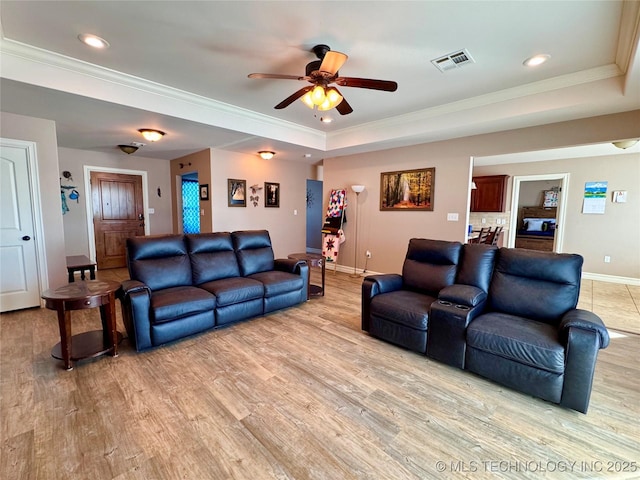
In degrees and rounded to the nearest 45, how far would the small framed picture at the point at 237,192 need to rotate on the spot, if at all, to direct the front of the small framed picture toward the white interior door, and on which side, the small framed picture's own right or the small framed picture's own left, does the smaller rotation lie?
approximately 90° to the small framed picture's own right

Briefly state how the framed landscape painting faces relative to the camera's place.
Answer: facing the viewer and to the left of the viewer

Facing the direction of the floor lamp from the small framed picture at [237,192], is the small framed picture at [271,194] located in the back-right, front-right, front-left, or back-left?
front-left

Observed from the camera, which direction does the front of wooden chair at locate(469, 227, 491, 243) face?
facing away from the viewer and to the left of the viewer

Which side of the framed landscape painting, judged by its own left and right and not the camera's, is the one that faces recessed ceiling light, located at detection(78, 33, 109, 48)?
front

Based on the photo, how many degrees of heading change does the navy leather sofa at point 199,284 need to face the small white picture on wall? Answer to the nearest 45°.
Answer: approximately 45° to its left

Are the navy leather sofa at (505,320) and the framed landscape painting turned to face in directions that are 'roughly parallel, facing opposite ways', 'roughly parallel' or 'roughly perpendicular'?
roughly parallel

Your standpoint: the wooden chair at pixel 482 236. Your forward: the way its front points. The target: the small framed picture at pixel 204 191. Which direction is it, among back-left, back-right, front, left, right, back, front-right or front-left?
left

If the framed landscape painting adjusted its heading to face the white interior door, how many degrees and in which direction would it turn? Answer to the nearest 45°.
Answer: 0° — it already faces it

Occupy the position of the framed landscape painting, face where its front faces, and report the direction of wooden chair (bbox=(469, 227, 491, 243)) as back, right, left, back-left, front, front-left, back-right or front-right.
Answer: back

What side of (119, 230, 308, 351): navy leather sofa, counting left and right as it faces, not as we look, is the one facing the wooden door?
back

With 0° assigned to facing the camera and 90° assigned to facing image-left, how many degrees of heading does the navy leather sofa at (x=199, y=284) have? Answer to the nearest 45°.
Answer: approximately 315°
